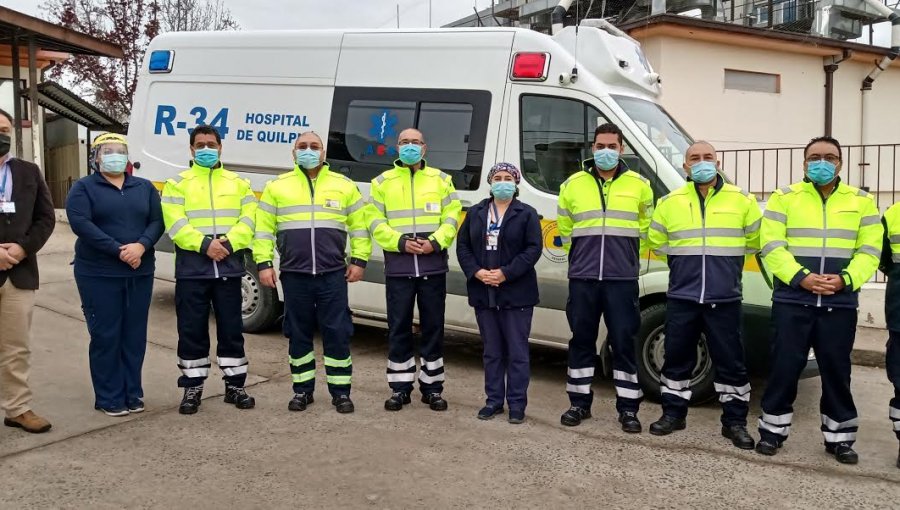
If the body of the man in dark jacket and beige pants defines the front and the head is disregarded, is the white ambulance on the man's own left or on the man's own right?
on the man's own left

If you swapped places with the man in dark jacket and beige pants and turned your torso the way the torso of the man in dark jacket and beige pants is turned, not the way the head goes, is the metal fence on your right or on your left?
on your left

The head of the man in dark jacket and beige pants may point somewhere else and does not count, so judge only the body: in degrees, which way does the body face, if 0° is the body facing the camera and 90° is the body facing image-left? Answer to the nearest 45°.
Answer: approximately 0°

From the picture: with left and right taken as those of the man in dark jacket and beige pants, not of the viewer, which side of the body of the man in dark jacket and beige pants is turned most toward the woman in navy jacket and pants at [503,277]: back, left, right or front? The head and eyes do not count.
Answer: left
